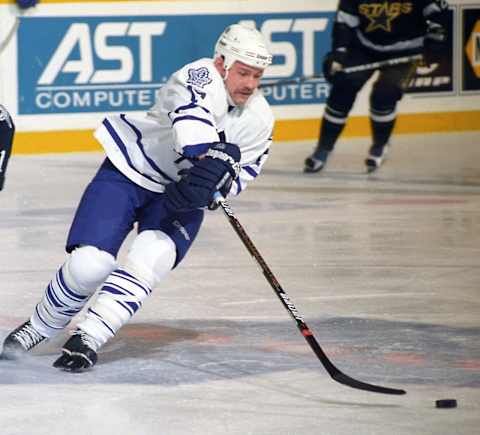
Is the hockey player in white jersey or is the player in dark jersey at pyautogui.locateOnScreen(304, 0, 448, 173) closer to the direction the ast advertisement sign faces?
the hockey player in white jersey

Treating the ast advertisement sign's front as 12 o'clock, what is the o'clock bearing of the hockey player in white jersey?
The hockey player in white jersey is roughly at 12 o'clock from the ast advertisement sign.

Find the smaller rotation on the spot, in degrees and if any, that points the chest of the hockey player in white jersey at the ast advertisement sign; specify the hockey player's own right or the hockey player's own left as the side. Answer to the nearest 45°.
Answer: approximately 135° to the hockey player's own left

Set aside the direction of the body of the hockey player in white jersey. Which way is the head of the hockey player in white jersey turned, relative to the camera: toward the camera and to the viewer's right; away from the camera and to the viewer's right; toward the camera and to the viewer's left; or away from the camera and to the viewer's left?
toward the camera and to the viewer's right

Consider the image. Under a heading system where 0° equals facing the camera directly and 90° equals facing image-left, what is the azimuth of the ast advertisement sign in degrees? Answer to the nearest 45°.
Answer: approximately 0°

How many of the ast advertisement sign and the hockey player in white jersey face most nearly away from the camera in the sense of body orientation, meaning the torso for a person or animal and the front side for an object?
0

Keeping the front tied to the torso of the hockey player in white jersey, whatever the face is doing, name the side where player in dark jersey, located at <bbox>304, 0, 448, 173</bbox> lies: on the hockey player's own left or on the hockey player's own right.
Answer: on the hockey player's own left

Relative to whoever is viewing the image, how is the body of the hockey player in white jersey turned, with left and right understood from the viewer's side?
facing the viewer and to the right of the viewer

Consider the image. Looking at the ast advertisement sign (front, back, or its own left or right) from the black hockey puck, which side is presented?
front
